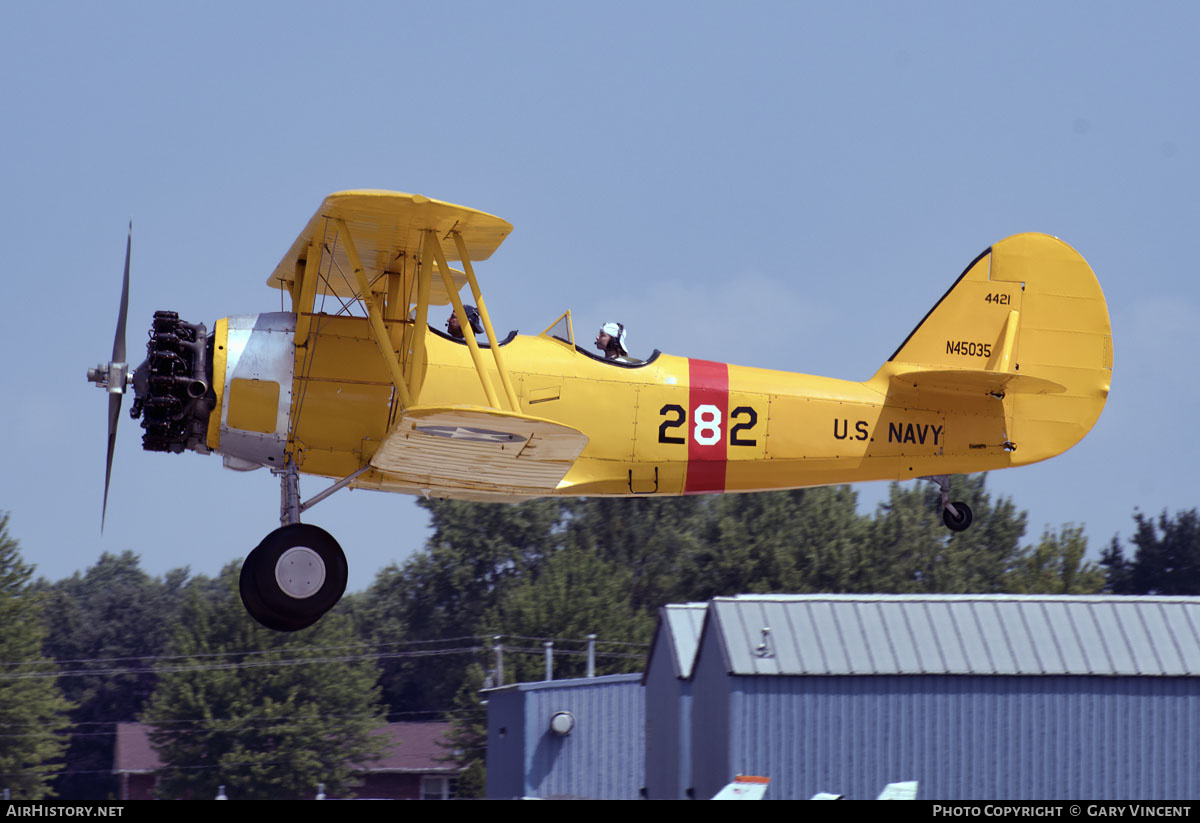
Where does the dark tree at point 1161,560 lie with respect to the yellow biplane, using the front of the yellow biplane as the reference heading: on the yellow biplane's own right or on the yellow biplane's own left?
on the yellow biplane's own right

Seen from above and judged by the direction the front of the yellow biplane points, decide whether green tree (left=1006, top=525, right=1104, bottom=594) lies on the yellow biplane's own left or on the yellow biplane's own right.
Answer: on the yellow biplane's own right

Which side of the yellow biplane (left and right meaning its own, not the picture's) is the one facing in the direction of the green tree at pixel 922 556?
right

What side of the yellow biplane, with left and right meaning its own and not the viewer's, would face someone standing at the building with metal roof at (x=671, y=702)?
right

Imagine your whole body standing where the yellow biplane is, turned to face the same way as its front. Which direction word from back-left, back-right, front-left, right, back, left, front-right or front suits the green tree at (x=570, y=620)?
right

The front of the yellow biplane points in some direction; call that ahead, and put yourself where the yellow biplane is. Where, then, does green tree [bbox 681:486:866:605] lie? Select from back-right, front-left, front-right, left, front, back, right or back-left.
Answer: right

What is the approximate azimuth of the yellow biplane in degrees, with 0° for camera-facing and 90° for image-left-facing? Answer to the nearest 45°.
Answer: approximately 90°
